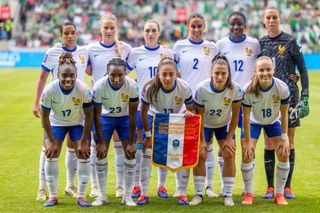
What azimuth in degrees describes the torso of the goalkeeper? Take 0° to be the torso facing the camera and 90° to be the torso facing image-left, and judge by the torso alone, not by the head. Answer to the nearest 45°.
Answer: approximately 0°
